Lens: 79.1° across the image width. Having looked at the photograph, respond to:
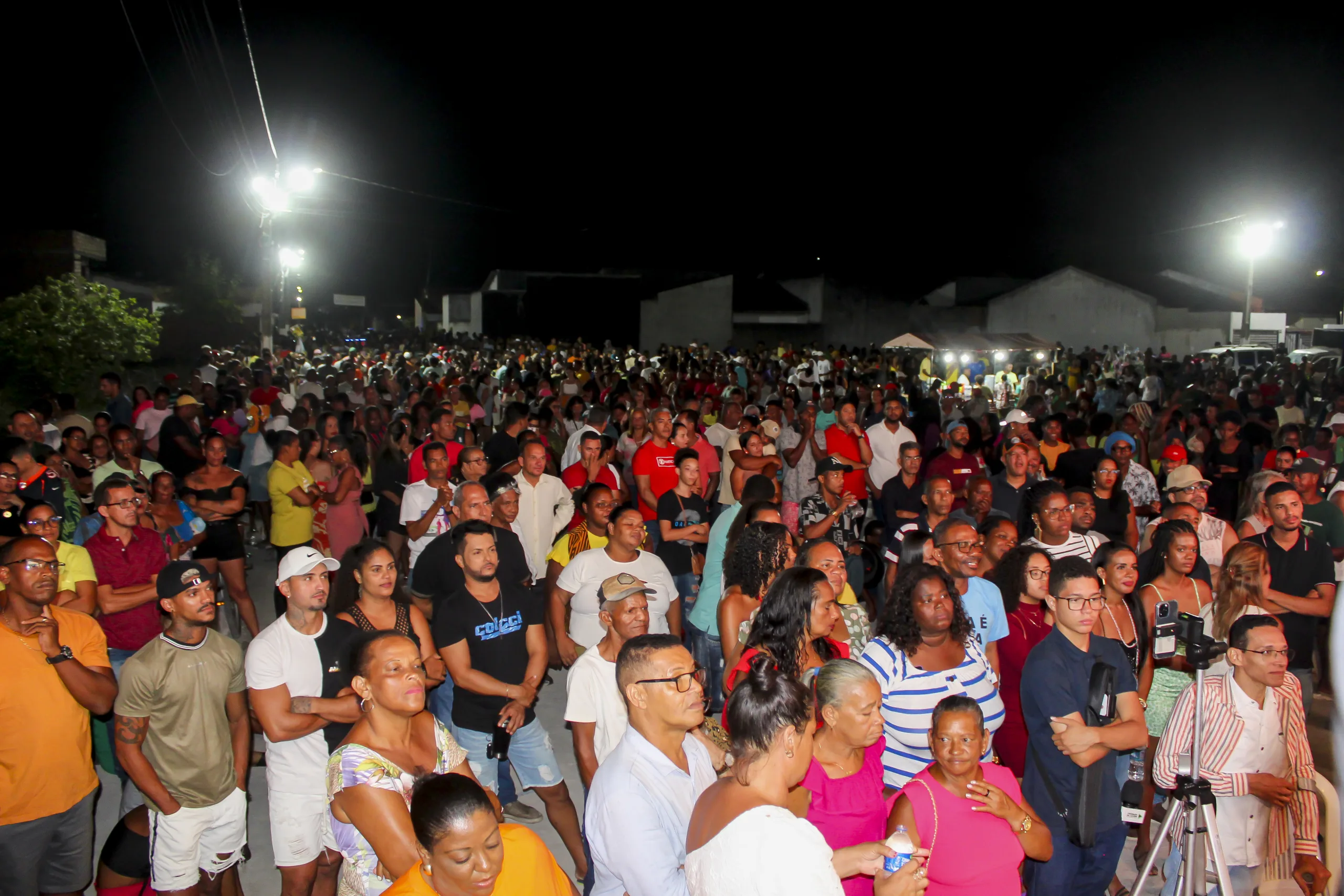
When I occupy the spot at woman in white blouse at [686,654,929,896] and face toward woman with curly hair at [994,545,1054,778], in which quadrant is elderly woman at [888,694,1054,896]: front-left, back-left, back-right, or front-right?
front-right

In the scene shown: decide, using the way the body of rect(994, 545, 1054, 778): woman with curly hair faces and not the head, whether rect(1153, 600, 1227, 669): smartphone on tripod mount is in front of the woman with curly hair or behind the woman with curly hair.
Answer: in front

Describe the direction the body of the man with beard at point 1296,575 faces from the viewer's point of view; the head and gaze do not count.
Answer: toward the camera

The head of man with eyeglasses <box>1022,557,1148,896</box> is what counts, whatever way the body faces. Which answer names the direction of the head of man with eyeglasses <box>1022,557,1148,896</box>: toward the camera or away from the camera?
toward the camera

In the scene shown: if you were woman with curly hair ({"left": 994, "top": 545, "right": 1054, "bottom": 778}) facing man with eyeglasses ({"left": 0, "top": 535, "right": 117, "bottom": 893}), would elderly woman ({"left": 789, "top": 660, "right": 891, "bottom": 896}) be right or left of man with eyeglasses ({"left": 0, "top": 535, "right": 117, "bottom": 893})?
left

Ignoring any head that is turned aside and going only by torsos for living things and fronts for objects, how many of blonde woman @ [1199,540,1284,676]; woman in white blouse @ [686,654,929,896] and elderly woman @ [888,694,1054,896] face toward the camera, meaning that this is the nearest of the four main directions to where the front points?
1

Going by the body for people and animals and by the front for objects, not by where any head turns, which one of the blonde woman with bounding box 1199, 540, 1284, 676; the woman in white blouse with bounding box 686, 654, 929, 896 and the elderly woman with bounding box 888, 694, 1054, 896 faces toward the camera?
the elderly woman

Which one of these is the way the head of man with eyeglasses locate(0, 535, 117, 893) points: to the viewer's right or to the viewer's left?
to the viewer's right

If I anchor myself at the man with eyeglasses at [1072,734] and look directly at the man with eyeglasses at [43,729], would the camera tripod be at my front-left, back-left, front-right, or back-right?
back-left

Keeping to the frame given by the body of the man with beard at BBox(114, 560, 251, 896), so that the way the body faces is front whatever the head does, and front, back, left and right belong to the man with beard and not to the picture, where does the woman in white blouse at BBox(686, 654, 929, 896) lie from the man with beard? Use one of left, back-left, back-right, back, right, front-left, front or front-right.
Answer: front

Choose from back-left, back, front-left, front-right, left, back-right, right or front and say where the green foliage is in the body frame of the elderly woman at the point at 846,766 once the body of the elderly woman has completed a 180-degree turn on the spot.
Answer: front

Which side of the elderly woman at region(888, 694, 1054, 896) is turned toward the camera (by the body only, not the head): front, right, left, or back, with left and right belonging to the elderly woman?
front

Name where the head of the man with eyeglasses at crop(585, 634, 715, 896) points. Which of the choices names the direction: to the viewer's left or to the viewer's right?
to the viewer's right
